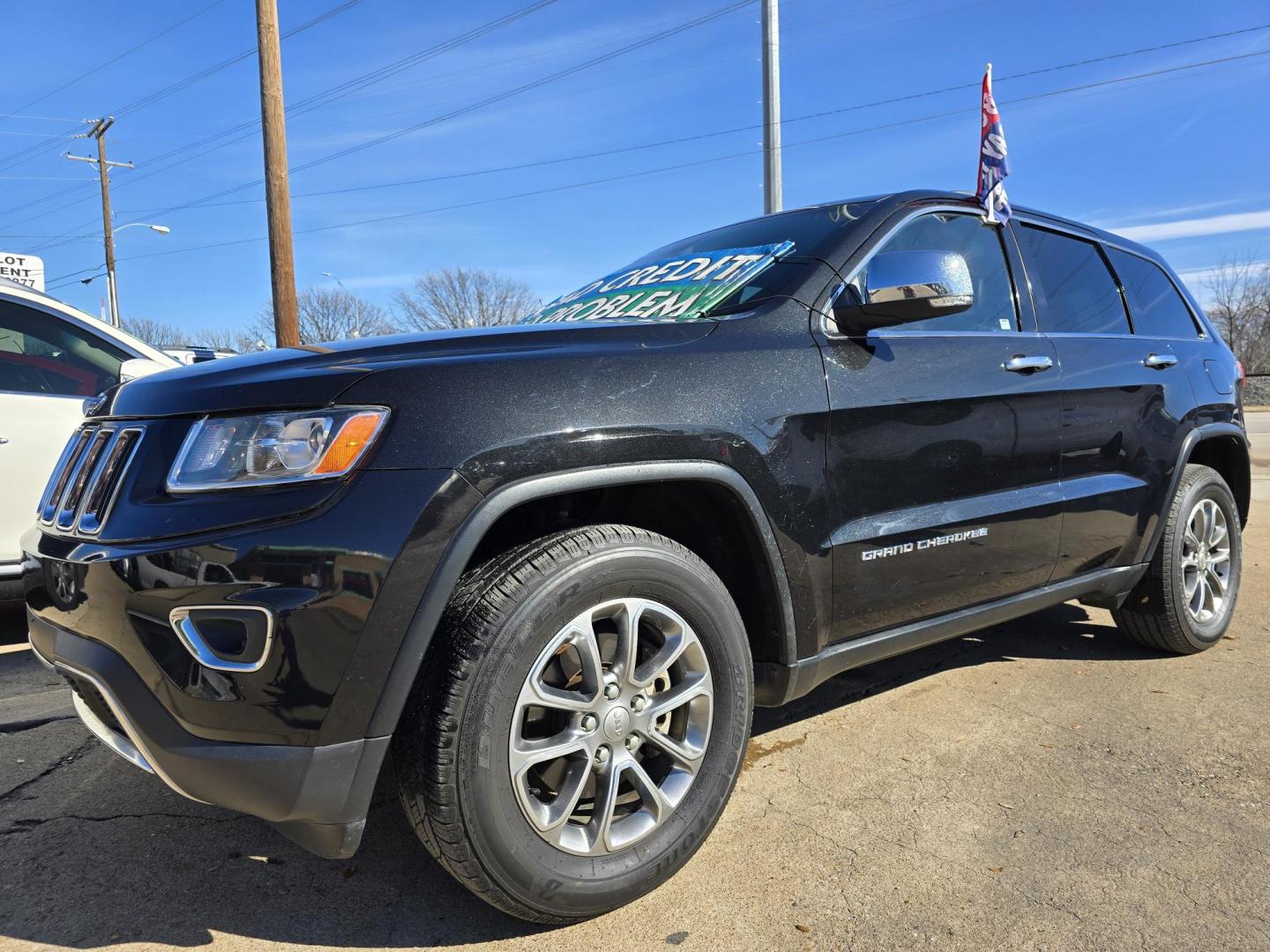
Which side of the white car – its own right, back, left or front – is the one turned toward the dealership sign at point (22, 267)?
left

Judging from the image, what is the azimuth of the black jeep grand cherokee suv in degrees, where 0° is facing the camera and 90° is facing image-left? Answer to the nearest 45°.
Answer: approximately 45°

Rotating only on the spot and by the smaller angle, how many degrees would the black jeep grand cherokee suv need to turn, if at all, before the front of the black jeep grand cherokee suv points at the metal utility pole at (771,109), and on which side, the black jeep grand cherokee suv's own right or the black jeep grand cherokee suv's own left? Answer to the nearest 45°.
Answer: approximately 135° to the black jeep grand cherokee suv's own right

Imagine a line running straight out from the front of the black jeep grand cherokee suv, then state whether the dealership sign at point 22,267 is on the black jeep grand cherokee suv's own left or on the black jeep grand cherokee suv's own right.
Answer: on the black jeep grand cherokee suv's own right

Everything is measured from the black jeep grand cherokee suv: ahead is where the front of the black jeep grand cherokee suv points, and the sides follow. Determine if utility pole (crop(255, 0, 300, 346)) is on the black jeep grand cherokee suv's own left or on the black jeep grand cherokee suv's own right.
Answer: on the black jeep grand cherokee suv's own right

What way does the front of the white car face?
to the viewer's right

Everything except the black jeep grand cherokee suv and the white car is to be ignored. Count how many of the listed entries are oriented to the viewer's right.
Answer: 1

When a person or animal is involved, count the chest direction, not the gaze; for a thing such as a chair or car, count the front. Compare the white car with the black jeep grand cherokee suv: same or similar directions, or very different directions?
very different directions

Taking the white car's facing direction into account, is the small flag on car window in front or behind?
in front

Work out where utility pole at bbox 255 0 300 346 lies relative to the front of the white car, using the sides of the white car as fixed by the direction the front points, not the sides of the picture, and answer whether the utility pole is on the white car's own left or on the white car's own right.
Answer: on the white car's own left

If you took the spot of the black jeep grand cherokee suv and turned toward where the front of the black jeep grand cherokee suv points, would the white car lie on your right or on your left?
on your right
